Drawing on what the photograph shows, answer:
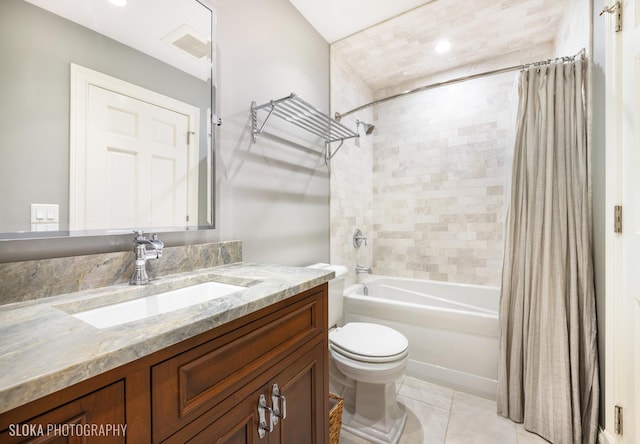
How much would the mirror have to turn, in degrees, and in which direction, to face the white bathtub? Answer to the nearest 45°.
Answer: approximately 45° to its left

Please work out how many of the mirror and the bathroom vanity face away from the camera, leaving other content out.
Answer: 0

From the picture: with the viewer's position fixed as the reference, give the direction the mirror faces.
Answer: facing the viewer and to the right of the viewer

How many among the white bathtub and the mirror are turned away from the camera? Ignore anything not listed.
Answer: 0

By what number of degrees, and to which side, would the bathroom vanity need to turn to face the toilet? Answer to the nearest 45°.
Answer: approximately 90° to its left

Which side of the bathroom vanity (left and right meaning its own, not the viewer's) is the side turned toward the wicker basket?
left

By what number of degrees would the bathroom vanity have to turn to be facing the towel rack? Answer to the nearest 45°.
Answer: approximately 90° to its left

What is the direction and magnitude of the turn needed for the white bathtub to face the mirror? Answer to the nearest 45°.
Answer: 0° — it already faces it

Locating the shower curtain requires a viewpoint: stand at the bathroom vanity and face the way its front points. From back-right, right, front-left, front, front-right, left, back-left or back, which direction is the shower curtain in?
front-left
